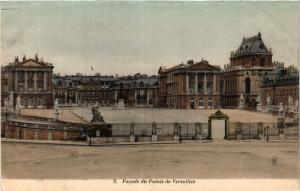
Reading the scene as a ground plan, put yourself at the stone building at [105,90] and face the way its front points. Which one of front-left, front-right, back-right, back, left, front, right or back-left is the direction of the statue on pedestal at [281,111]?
left

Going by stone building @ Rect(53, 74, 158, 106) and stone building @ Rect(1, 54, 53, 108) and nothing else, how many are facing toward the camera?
2

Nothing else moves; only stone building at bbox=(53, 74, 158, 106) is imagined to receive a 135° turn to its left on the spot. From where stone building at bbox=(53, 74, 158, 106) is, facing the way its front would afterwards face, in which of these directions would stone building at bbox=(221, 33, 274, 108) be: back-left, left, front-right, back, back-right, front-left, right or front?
front-right

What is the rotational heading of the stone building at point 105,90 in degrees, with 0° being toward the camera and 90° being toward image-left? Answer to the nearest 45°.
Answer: approximately 0°

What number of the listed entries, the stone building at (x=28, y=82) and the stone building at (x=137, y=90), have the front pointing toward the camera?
2

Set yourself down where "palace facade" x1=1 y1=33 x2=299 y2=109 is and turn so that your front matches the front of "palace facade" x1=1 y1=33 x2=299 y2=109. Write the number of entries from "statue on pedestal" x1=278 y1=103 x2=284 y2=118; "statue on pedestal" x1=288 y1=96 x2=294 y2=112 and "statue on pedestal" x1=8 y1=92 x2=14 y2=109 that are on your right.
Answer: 1

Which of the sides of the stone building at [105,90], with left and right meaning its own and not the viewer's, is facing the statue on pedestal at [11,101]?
front

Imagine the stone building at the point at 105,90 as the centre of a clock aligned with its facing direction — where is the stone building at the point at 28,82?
the stone building at the point at 28,82 is roughly at 1 o'clock from the stone building at the point at 105,90.
